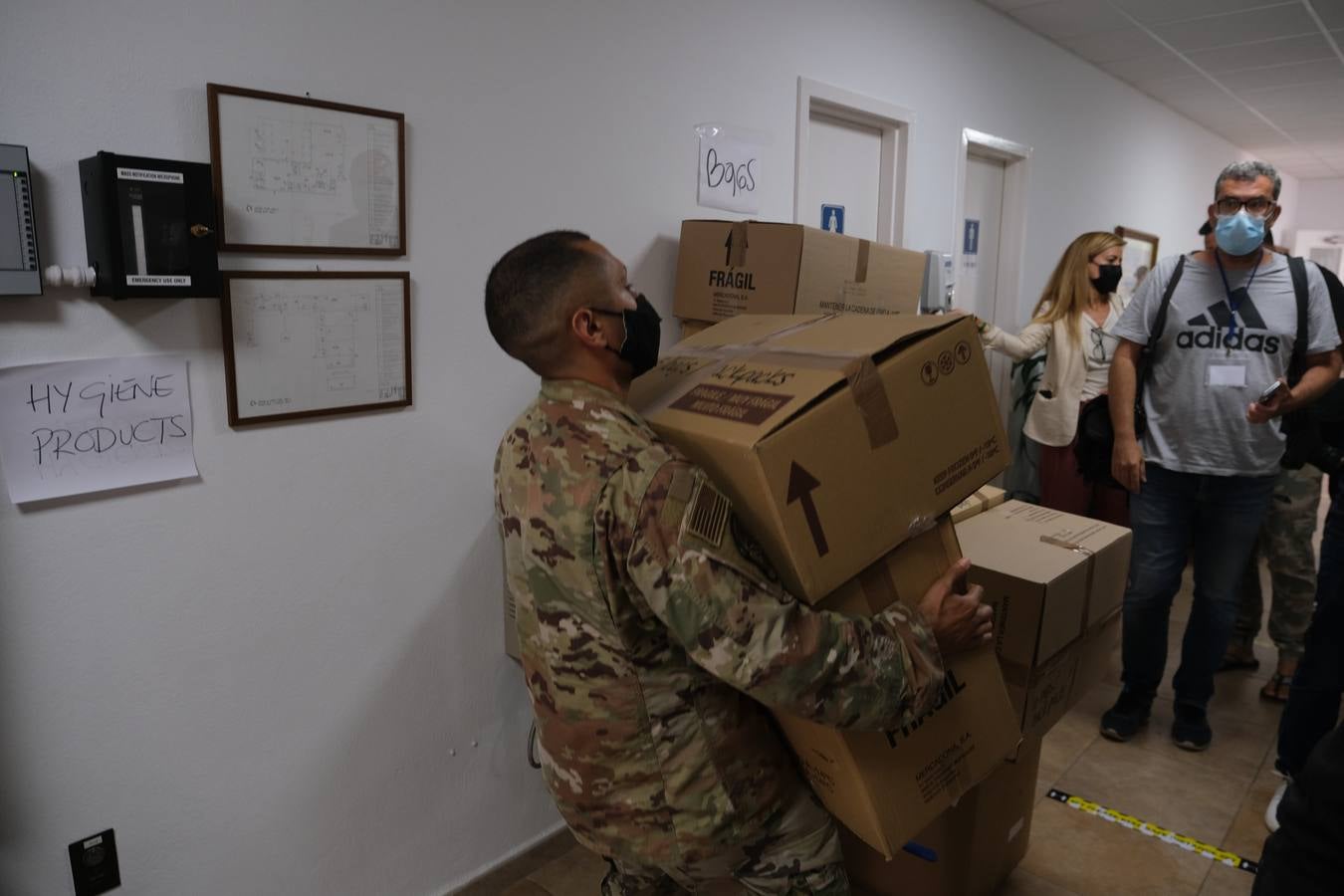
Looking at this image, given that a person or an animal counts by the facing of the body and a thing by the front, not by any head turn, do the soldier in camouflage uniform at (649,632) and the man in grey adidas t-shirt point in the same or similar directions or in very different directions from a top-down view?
very different directions

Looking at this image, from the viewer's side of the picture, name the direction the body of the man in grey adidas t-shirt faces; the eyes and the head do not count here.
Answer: toward the camera

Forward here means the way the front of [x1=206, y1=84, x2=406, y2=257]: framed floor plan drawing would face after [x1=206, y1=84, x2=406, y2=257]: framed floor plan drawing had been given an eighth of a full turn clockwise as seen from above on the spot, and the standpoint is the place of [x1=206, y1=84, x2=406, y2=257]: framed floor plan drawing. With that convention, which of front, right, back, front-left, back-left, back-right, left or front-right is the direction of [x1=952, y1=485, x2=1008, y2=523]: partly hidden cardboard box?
left

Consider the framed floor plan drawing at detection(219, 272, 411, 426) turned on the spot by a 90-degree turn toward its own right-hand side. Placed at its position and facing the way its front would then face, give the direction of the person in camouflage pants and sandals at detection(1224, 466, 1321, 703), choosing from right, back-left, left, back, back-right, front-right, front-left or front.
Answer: back-left

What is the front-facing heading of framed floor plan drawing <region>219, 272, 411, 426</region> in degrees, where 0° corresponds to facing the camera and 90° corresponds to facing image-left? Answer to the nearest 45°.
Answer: approximately 315°

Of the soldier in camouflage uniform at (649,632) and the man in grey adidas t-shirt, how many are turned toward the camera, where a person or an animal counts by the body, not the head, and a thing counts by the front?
1

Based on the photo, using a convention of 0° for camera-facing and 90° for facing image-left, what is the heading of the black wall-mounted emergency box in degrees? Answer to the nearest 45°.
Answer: approximately 315°

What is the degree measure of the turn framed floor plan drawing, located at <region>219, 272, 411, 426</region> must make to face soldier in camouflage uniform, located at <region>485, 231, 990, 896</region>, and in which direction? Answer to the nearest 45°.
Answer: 0° — it already faces them

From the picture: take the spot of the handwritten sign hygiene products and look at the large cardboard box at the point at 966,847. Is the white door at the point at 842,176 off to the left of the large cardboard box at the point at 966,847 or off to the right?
left

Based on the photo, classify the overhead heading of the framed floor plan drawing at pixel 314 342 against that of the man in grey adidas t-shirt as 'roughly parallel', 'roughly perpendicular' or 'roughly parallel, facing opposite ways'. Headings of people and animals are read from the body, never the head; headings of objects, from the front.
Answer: roughly perpendicular

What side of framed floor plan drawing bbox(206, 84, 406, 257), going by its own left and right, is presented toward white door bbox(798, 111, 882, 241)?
left

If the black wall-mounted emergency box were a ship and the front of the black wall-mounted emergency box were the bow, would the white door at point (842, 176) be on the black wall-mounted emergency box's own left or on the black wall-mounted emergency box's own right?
on the black wall-mounted emergency box's own left

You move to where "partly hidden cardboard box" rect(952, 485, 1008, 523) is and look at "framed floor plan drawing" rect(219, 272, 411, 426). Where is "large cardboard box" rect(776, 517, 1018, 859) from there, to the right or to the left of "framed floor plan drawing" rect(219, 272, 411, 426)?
left
